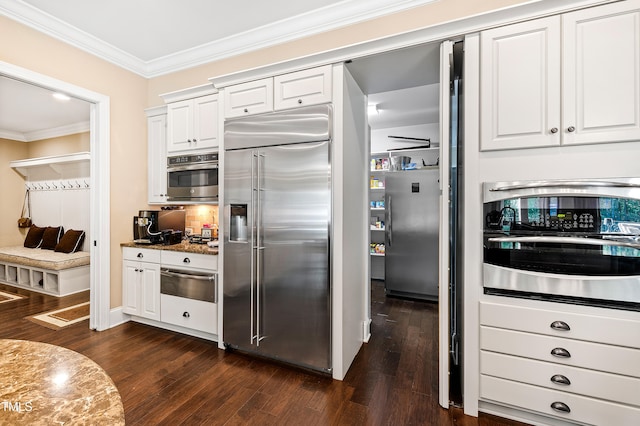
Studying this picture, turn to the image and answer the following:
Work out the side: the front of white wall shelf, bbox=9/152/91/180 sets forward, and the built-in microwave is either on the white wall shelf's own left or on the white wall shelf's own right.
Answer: on the white wall shelf's own left

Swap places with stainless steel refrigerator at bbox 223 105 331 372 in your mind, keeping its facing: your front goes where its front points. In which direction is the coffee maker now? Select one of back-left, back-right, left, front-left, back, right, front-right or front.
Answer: right

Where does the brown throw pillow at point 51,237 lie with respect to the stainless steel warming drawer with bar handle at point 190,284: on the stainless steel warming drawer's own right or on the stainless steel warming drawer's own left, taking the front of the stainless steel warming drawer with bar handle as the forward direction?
on the stainless steel warming drawer's own right

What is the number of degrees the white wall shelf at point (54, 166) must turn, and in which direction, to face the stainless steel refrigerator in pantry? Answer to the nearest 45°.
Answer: approximately 90° to its left

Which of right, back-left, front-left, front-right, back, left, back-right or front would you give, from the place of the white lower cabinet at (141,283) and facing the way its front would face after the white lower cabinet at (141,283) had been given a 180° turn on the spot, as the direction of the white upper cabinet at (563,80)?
right

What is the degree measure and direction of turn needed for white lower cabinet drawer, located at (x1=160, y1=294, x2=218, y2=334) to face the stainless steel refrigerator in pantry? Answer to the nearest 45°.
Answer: approximately 135° to its left

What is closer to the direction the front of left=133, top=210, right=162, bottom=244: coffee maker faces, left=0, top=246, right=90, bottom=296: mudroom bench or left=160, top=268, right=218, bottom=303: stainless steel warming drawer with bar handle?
the stainless steel warming drawer with bar handle

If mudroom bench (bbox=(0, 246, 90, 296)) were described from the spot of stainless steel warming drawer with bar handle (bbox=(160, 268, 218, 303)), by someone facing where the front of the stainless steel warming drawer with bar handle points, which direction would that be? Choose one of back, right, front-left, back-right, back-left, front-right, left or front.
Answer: right

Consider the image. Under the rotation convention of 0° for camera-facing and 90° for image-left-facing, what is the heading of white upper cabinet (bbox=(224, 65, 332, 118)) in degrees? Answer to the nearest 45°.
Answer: approximately 45°

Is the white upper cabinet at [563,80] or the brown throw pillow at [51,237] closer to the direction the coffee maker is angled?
the white upper cabinet

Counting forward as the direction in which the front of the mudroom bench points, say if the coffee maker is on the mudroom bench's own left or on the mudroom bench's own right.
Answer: on the mudroom bench's own left

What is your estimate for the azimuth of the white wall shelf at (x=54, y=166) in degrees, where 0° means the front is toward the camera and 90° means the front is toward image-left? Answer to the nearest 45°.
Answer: approximately 45°
